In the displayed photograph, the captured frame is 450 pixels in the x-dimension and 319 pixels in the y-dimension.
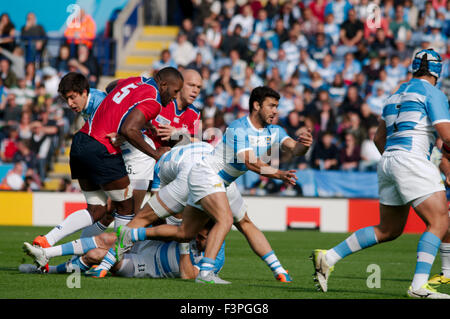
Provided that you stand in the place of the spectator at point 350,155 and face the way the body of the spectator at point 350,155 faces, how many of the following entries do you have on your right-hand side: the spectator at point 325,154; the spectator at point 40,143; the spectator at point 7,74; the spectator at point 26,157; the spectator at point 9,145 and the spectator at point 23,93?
6

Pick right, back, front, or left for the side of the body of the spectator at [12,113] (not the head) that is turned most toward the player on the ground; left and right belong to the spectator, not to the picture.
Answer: front

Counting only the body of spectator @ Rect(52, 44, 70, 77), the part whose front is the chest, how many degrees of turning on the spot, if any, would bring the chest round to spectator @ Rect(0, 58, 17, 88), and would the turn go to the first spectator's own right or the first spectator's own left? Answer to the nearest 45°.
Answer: approximately 90° to the first spectator's own right

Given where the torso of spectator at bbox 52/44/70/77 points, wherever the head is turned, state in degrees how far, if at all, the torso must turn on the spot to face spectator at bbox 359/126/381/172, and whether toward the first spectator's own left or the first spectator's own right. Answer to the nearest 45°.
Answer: approximately 45° to the first spectator's own left

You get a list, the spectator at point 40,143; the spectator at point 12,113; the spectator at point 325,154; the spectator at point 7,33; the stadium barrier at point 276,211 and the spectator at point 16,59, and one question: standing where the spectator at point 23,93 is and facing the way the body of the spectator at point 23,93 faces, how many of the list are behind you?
2

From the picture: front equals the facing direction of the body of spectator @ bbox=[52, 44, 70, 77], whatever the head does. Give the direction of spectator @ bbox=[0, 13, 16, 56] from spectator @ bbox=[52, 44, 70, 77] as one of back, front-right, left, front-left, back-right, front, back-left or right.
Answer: back-right

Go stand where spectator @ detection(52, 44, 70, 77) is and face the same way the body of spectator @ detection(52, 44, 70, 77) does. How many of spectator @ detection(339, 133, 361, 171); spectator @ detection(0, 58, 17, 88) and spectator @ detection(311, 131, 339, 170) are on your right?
1

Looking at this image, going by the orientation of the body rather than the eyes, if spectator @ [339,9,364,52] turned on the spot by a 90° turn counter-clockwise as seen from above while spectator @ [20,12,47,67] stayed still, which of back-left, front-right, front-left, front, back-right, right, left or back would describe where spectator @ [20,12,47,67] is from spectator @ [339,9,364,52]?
back

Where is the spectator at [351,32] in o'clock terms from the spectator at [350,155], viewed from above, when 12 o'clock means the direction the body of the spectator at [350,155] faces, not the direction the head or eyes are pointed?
the spectator at [351,32] is roughly at 6 o'clock from the spectator at [350,155].

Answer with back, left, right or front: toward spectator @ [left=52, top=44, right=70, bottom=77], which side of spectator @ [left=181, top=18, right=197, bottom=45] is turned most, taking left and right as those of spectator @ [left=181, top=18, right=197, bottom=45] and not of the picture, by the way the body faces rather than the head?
right
